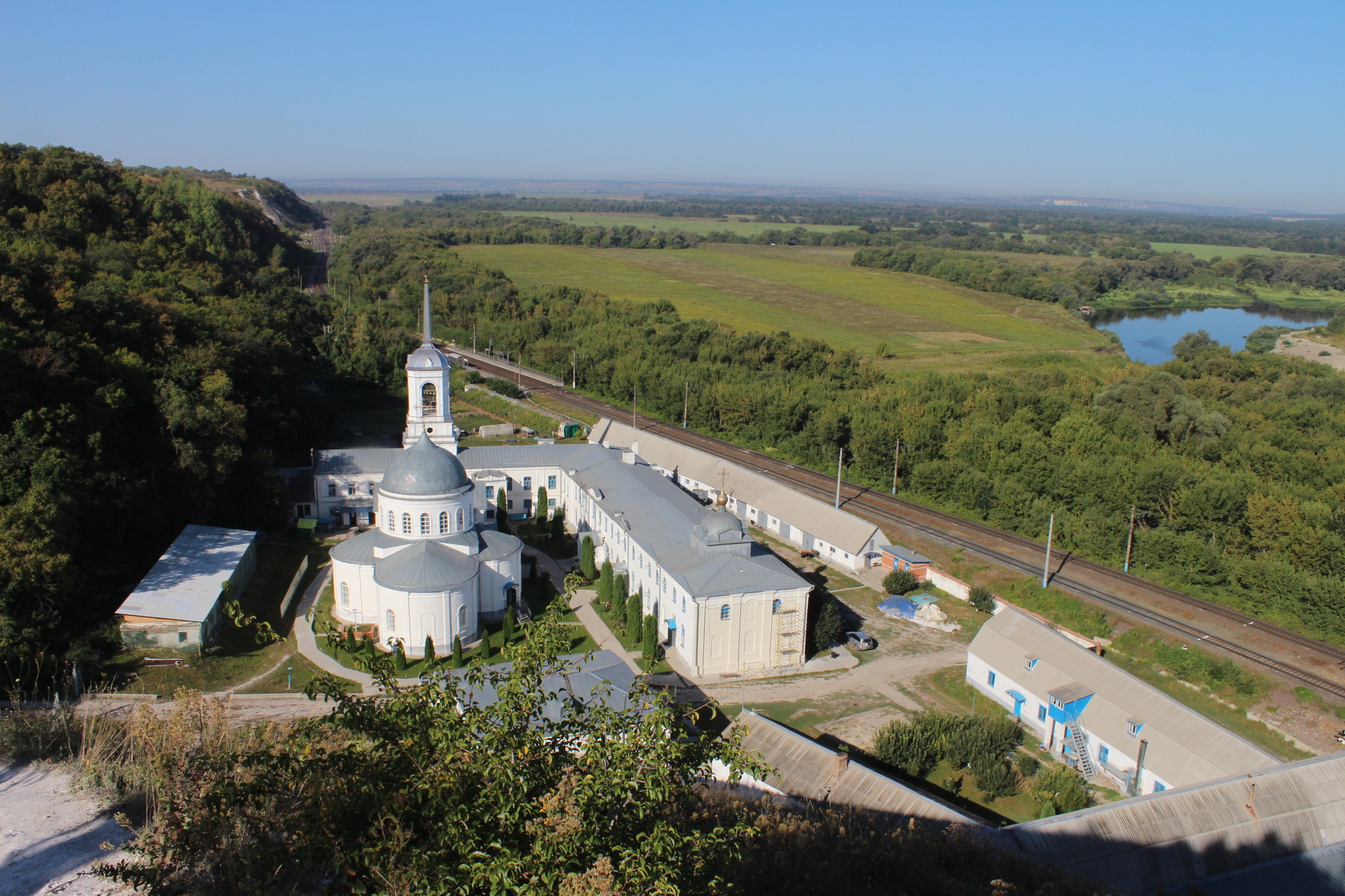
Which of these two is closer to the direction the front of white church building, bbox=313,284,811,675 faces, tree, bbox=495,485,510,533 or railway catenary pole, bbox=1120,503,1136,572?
the tree

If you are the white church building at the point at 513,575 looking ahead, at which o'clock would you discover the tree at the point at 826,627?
The tree is roughly at 3 o'clock from the white church building.

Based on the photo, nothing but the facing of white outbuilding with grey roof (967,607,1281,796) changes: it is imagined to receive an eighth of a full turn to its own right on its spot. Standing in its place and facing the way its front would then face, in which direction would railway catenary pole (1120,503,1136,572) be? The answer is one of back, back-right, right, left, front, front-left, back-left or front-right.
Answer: right

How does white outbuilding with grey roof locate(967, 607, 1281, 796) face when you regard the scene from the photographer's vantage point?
facing the viewer and to the left of the viewer

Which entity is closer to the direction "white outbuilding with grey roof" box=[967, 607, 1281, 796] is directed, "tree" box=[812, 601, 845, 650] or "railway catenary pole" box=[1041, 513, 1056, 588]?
the tree

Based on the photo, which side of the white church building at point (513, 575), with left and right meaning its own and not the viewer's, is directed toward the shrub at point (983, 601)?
right

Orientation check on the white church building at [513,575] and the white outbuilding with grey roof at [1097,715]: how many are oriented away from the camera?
1

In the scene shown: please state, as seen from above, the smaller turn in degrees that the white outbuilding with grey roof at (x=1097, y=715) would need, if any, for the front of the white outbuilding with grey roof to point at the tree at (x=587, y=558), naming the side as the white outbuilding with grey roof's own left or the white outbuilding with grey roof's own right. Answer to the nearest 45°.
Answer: approximately 45° to the white outbuilding with grey roof's own right

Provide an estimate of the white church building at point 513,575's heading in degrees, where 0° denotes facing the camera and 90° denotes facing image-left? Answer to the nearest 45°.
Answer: approximately 180°

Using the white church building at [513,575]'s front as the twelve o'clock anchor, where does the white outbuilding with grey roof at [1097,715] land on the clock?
The white outbuilding with grey roof is roughly at 4 o'clock from the white church building.

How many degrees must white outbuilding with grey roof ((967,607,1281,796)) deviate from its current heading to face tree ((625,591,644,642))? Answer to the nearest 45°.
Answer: approximately 45° to its right

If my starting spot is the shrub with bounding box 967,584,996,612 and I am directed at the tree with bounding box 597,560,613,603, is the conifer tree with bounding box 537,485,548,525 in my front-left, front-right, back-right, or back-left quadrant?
front-right

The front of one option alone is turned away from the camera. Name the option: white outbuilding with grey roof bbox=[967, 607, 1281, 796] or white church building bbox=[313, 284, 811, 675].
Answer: the white church building
